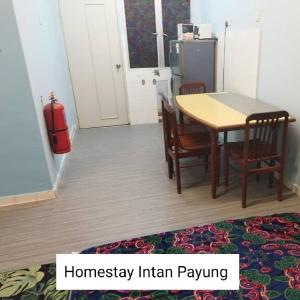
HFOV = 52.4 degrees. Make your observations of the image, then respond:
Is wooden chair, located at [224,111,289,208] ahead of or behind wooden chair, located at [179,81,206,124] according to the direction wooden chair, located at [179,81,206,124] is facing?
ahead

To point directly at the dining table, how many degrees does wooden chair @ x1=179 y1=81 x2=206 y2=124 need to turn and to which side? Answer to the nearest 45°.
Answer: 0° — it already faces it

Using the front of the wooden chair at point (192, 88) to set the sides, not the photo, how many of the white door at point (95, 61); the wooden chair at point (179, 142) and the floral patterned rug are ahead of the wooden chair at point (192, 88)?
2

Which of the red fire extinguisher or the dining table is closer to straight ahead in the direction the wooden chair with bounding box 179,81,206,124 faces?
the dining table

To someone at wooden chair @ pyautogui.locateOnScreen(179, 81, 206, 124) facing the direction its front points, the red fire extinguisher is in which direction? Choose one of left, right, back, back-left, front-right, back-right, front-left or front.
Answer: front-right

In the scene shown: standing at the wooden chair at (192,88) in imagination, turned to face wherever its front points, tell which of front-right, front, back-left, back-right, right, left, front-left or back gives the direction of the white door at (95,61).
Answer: back-right

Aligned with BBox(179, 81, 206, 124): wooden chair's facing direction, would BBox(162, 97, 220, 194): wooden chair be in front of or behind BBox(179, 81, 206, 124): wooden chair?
in front

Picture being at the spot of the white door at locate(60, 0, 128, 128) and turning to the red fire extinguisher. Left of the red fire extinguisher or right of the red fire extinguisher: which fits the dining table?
left

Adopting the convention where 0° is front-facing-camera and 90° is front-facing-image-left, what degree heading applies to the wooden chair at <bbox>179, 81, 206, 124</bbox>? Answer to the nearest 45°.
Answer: approximately 0°

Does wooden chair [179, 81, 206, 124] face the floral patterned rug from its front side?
yes

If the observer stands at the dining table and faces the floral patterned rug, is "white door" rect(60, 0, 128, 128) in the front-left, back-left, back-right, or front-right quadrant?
back-right

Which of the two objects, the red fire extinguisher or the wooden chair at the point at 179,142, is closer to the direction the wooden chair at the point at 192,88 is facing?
the wooden chair
